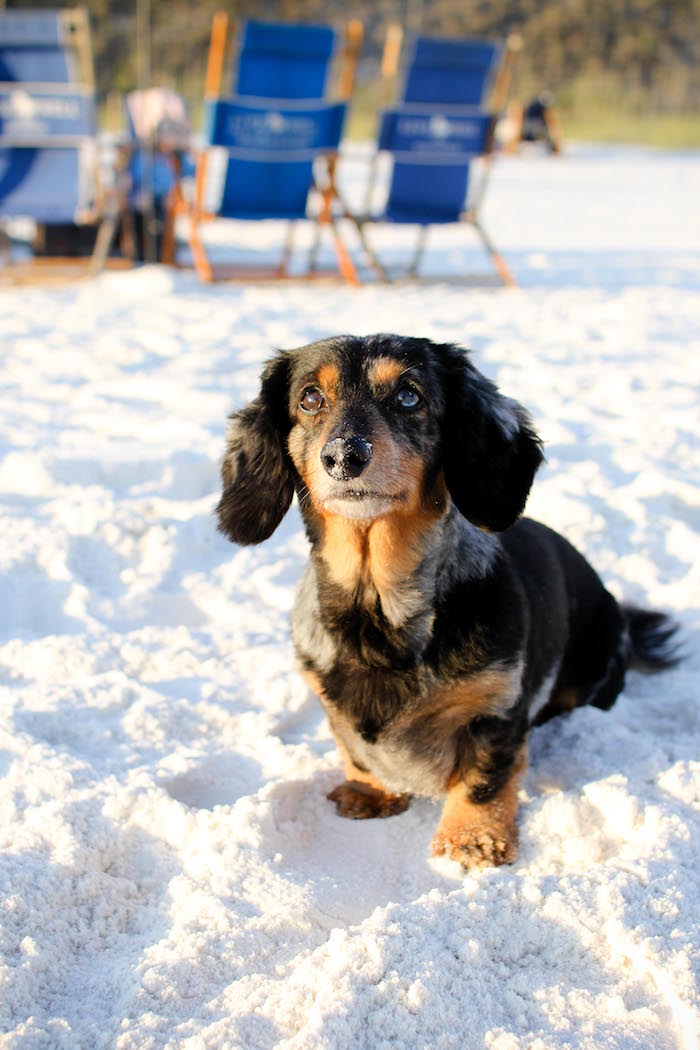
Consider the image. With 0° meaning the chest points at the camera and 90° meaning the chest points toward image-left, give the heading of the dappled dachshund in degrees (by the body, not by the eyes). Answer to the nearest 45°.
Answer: approximately 45°

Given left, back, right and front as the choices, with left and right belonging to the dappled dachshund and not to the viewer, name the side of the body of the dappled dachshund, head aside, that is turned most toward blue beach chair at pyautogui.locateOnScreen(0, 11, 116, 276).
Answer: right

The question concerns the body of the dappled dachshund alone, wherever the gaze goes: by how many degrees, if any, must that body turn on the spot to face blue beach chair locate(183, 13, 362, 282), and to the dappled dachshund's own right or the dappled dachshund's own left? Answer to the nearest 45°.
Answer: approximately 135° to the dappled dachshund's own right

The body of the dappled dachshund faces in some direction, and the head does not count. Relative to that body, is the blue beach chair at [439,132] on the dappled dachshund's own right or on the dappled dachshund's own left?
on the dappled dachshund's own right
